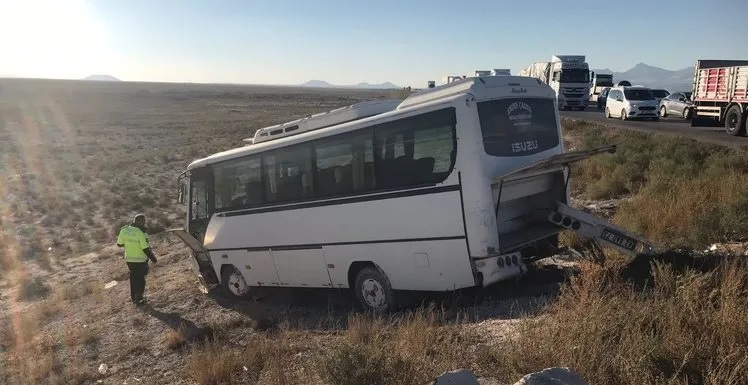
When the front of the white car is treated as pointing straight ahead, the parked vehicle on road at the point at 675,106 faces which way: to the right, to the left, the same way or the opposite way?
the same way

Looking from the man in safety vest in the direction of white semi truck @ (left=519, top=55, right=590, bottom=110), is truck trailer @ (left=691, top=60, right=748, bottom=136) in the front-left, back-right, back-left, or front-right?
front-right

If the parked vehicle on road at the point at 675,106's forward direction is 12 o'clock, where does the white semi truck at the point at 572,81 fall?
The white semi truck is roughly at 6 o'clock from the parked vehicle on road.

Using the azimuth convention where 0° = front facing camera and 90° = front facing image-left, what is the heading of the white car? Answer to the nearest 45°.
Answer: approximately 315°

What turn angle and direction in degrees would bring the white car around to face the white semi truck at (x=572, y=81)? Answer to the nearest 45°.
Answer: approximately 180°

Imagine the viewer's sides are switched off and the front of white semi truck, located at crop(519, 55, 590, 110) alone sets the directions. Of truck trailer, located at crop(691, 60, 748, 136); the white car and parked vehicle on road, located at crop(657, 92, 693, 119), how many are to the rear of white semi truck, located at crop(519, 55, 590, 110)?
0

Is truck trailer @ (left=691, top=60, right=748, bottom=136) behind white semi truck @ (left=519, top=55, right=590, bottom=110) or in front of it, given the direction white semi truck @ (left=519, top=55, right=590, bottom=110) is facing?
in front

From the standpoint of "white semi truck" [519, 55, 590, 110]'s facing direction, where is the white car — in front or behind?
in front

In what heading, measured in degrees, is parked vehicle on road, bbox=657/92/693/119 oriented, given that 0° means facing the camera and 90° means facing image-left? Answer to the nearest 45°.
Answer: approximately 315°

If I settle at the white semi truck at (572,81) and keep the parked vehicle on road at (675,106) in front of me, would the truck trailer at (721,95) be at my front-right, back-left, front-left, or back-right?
front-right

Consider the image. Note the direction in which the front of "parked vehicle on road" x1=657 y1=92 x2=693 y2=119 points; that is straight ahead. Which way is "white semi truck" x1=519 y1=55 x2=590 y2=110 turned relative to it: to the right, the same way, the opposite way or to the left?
the same way

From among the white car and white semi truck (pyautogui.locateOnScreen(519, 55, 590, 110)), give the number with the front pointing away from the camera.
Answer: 0

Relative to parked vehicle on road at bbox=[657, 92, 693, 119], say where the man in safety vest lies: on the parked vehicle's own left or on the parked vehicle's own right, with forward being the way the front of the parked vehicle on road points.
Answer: on the parked vehicle's own right

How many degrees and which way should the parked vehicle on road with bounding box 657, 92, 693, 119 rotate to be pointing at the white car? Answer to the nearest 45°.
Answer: approximately 90° to its right

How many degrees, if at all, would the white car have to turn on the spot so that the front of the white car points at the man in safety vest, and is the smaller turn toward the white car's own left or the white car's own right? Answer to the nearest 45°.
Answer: approximately 45° to the white car's own right

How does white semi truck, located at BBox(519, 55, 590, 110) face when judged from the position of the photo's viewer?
facing the viewer and to the right of the viewer

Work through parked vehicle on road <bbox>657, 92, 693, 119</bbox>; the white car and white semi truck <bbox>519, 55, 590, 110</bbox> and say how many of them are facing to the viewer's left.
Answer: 0
